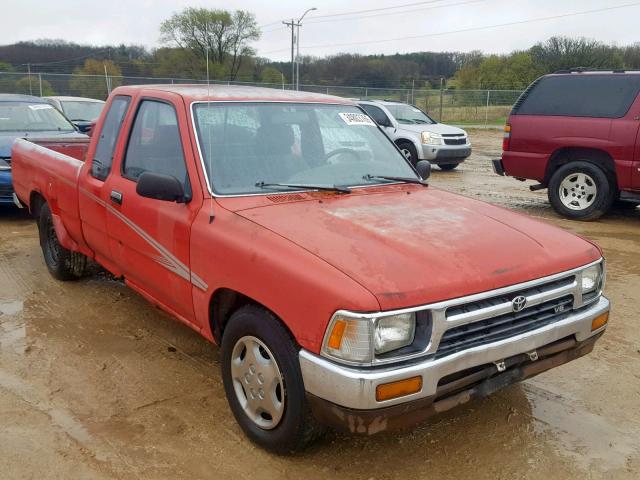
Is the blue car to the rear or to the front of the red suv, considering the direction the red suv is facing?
to the rear

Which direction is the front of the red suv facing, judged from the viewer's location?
facing to the right of the viewer

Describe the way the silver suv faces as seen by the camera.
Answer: facing the viewer and to the right of the viewer

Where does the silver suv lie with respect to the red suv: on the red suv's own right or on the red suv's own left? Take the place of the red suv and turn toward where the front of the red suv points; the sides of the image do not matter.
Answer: on the red suv's own left

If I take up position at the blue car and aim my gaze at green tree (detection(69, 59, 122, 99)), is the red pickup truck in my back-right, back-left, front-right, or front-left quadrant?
back-right

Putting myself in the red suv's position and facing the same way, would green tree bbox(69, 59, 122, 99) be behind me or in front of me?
behind

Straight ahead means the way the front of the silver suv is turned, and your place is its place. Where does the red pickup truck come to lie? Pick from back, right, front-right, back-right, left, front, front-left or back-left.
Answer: front-right

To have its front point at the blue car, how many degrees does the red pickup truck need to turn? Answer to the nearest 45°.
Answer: approximately 180°

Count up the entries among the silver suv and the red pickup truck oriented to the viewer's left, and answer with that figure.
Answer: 0

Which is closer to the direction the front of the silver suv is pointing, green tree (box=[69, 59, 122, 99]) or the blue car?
the blue car

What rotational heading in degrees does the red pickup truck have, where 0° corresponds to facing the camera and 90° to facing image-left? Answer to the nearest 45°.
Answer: approximately 315°

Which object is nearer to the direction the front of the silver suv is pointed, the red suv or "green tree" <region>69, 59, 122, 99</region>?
the red suv

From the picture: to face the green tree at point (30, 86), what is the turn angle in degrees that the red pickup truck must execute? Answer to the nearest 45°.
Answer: approximately 180°
